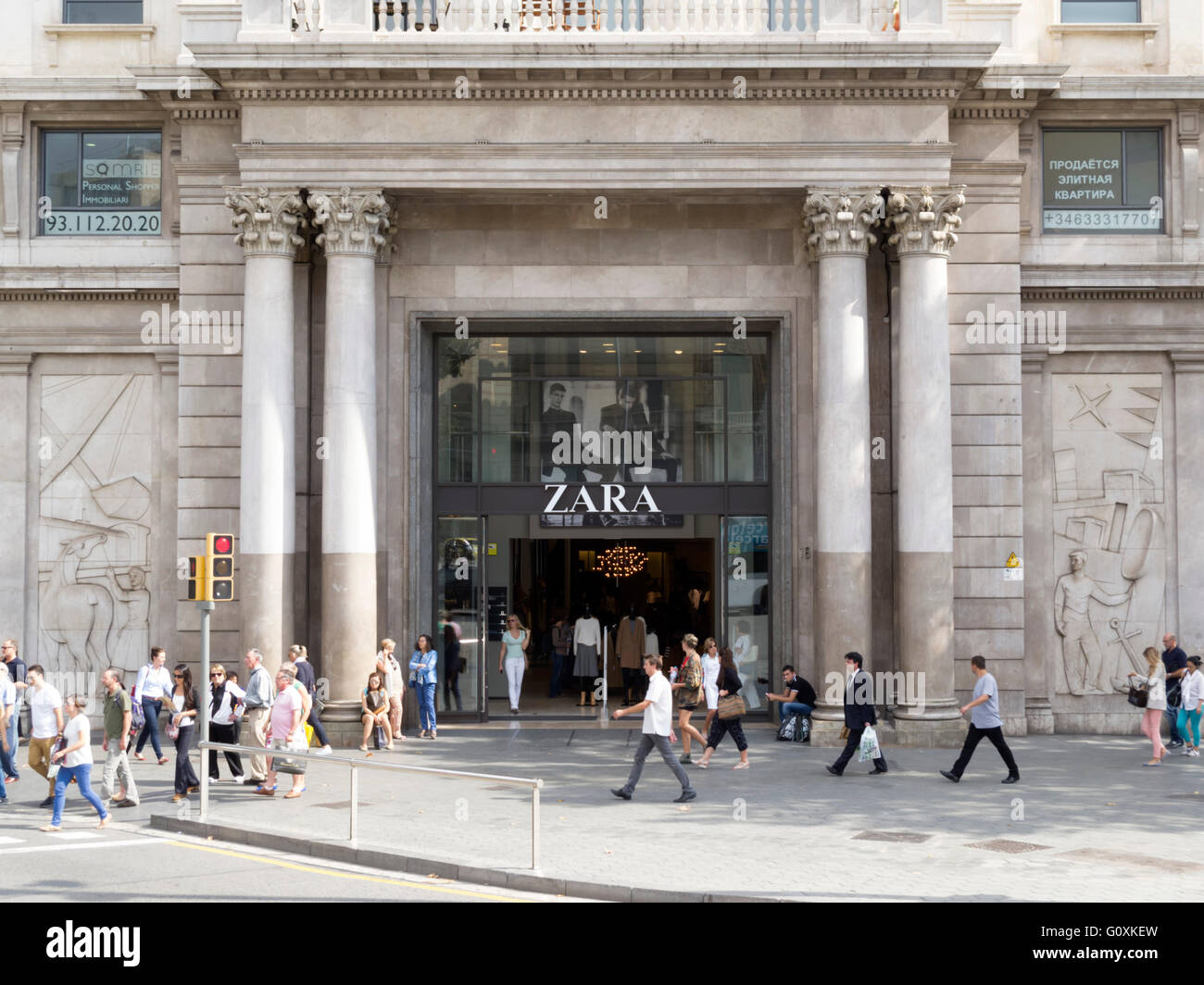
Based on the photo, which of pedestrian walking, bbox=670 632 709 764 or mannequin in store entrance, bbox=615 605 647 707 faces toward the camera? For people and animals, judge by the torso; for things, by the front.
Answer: the mannequin in store entrance

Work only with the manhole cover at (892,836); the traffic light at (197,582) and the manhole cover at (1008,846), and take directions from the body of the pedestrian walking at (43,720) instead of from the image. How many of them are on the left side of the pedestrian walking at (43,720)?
3

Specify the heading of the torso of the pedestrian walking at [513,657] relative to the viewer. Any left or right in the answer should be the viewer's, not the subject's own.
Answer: facing the viewer

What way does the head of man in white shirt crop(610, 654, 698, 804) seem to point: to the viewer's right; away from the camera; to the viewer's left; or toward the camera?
to the viewer's left

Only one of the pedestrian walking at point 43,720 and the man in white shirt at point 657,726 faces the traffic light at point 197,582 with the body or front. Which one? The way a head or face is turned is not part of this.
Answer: the man in white shirt

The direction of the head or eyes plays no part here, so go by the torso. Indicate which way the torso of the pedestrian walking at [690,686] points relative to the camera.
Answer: to the viewer's left

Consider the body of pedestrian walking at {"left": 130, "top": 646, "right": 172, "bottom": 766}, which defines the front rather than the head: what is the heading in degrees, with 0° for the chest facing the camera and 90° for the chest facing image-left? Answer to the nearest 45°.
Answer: approximately 315°

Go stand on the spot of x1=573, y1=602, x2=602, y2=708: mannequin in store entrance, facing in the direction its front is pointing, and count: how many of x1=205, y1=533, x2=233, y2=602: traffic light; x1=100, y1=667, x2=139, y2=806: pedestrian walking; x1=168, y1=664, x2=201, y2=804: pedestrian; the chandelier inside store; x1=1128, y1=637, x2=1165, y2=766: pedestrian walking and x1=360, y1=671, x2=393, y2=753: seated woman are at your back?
1

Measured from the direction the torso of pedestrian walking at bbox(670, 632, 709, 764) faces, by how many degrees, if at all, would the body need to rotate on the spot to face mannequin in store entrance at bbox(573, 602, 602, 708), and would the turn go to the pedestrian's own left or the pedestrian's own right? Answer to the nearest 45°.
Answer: approximately 90° to the pedestrian's own right

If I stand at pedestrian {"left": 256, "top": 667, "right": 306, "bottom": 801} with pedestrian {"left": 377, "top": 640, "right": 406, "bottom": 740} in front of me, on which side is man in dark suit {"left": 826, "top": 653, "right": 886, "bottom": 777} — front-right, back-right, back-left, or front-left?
front-right

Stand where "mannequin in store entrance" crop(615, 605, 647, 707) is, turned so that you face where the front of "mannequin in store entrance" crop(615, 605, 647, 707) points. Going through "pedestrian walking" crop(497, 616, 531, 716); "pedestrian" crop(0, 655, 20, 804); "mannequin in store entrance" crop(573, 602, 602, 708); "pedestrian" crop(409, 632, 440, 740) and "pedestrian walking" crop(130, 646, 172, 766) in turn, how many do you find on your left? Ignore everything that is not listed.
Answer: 0

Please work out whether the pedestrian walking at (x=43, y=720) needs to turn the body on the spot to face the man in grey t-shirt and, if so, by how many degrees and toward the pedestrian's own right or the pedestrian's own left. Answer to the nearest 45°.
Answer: approximately 135° to the pedestrian's own left

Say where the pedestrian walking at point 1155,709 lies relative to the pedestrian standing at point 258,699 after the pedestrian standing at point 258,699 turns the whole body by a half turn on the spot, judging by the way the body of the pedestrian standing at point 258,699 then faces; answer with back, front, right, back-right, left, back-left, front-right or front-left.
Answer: front

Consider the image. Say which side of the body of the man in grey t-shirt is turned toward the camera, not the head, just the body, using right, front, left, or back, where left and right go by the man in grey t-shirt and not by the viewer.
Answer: left

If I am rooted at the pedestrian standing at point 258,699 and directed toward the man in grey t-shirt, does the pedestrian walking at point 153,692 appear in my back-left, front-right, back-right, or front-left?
back-left

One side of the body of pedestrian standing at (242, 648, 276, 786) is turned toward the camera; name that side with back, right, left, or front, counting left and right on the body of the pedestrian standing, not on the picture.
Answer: left

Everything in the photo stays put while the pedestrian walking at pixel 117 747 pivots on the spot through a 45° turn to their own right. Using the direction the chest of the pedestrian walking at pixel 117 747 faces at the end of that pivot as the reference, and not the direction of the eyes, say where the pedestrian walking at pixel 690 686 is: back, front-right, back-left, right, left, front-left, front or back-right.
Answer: back
